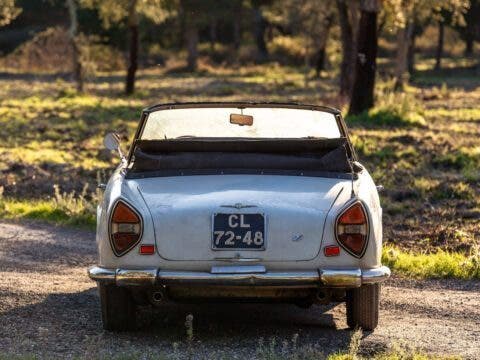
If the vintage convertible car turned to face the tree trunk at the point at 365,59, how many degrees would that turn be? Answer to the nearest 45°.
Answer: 0° — it already faces it

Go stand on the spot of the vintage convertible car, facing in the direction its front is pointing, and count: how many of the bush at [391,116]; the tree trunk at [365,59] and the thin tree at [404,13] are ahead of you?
3

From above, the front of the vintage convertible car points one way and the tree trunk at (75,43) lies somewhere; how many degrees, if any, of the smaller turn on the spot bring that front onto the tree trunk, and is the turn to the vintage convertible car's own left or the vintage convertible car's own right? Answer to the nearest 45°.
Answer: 0° — it already faces it

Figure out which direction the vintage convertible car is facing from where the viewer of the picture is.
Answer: facing away from the viewer

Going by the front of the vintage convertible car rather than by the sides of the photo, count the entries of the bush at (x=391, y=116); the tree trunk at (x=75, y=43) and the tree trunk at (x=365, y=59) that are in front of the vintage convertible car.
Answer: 3

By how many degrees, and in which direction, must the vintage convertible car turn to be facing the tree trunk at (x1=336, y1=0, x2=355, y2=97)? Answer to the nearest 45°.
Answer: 0° — it already faces it

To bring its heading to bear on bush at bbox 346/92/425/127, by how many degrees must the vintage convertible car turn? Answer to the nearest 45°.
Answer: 0° — it already faces it

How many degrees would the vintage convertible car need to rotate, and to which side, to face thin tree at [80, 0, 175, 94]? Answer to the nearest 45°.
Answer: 0° — it already faces it
